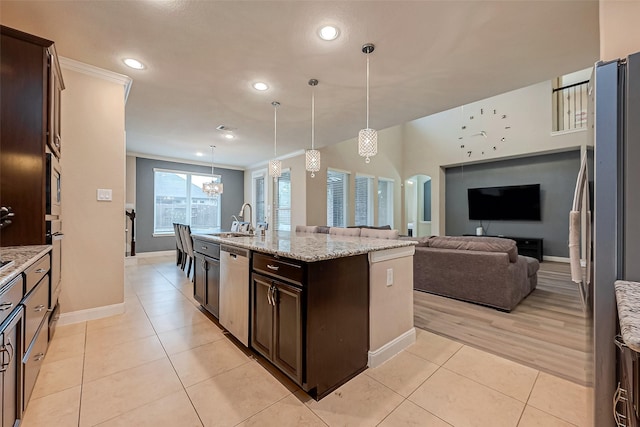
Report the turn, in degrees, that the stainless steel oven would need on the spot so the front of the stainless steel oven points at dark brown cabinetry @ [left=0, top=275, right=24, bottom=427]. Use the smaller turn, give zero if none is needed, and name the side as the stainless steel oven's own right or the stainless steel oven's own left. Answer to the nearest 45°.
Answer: approximately 90° to the stainless steel oven's own right

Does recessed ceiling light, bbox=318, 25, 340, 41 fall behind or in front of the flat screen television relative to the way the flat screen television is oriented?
in front

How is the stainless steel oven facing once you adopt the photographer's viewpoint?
facing to the right of the viewer

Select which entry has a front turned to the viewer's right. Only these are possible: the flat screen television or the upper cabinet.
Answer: the upper cabinet

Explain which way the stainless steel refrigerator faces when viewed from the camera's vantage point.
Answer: facing to the left of the viewer

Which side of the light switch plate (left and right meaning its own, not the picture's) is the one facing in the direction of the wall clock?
left

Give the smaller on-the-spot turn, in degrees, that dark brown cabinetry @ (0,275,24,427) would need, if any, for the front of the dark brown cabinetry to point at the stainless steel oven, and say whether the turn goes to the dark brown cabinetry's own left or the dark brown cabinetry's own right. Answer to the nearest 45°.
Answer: approximately 90° to the dark brown cabinetry's own left

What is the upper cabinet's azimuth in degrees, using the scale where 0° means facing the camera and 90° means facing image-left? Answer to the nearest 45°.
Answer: approximately 270°

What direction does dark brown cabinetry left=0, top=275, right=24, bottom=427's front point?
to the viewer's right

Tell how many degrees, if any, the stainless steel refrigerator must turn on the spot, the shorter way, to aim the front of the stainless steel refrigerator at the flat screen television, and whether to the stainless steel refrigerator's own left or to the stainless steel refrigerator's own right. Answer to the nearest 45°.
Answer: approximately 90° to the stainless steel refrigerator's own right
